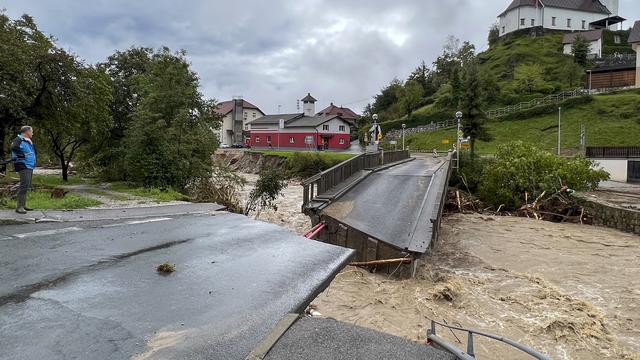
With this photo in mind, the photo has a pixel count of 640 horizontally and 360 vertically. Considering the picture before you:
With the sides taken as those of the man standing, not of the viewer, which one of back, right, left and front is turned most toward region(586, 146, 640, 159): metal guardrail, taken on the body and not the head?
front

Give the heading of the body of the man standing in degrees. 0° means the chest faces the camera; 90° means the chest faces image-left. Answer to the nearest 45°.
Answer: approximately 270°

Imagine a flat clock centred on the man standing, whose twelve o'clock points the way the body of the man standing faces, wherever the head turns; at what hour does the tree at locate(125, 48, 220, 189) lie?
The tree is roughly at 10 o'clock from the man standing.

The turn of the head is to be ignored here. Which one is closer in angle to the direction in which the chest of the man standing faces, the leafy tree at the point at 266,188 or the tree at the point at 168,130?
the leafy tree

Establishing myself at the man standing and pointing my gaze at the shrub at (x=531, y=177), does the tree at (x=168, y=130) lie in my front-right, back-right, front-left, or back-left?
front-left

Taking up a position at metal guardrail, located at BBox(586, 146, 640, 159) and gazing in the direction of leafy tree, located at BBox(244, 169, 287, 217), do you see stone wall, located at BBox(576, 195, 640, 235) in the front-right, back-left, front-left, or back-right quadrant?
front-left

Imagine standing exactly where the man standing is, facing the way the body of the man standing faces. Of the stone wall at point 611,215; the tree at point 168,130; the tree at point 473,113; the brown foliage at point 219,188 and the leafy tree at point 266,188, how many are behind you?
0

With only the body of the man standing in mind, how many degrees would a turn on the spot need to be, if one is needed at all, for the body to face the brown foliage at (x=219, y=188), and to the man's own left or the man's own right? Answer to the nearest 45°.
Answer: approximately 45° to the man's own left

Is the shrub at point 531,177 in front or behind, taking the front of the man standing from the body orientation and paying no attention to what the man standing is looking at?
in front

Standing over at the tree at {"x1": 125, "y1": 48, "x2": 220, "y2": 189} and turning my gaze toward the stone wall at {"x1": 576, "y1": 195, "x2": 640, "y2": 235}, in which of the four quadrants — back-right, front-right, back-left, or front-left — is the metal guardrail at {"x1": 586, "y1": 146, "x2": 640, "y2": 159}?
front-left

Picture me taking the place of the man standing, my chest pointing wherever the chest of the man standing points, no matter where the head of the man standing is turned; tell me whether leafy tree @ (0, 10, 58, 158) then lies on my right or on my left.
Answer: on my left

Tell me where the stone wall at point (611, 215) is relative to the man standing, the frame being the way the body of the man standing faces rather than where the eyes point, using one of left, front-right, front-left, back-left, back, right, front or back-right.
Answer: front

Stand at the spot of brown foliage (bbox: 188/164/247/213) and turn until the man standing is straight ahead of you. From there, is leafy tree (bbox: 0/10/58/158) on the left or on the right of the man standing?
right

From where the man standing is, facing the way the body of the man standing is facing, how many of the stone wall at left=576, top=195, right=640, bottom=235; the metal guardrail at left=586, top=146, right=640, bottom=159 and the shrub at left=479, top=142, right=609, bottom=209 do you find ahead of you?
3

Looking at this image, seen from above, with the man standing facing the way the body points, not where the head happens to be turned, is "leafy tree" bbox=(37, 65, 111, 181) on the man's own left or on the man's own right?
on the man's own left
